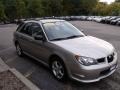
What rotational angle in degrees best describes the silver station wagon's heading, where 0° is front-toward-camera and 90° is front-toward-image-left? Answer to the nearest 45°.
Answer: approximately 315°
